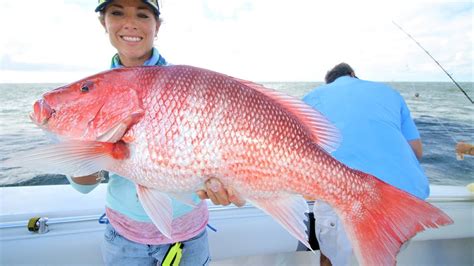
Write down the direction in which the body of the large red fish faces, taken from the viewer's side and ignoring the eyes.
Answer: to the viewer's left

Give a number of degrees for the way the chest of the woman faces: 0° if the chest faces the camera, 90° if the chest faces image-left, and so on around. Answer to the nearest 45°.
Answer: approximately 0°

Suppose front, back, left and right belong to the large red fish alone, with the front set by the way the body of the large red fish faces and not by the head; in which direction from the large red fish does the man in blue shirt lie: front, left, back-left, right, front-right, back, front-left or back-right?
back-right

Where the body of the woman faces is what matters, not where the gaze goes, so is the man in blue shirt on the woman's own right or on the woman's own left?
on the woman's own left
